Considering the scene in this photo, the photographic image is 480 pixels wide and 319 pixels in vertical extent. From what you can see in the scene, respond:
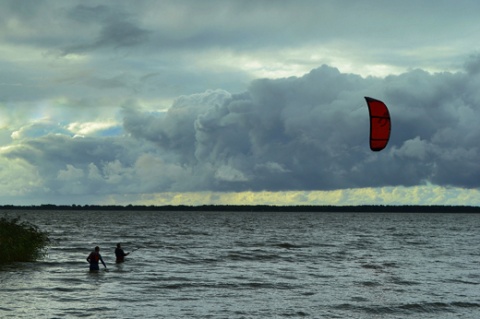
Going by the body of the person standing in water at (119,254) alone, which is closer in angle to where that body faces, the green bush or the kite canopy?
the kite canopy

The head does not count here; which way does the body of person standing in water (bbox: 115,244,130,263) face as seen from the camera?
to the viewer's right

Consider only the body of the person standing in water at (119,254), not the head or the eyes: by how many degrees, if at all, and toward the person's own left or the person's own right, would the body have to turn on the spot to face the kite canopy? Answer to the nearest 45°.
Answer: approximately 45° to the person's own right

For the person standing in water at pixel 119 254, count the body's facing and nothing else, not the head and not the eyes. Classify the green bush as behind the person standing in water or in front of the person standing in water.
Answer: behind
